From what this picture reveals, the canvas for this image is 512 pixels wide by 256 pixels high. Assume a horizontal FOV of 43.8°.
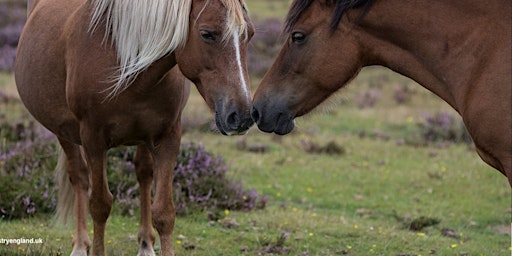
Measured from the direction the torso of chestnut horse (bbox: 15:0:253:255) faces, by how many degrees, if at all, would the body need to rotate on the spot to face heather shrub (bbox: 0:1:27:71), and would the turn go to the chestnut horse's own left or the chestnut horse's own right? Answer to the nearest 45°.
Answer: approximately 135° to the chestnut horse's own left

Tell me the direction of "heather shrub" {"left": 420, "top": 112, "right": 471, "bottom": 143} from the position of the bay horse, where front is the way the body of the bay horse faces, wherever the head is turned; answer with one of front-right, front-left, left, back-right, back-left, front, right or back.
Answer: right

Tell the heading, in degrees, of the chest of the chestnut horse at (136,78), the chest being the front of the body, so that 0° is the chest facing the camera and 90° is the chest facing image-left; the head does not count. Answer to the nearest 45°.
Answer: approximately 315°

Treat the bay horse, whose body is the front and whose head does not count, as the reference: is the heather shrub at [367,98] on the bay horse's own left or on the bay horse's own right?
on the bay horse's own right

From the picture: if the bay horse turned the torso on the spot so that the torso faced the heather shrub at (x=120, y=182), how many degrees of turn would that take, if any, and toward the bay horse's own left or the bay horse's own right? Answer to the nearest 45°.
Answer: approximately 45° to the bay horse's own right

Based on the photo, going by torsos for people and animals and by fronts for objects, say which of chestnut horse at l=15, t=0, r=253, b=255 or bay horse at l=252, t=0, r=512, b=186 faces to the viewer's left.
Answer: the bay horse

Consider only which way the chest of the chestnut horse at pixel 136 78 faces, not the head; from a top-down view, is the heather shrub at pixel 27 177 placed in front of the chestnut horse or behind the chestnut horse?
behind

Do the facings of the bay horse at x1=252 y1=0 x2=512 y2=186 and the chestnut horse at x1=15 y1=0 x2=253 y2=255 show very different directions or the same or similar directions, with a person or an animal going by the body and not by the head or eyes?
very different directions

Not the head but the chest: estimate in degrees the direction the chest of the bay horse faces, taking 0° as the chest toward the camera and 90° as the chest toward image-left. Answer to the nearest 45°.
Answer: approximately 90°
